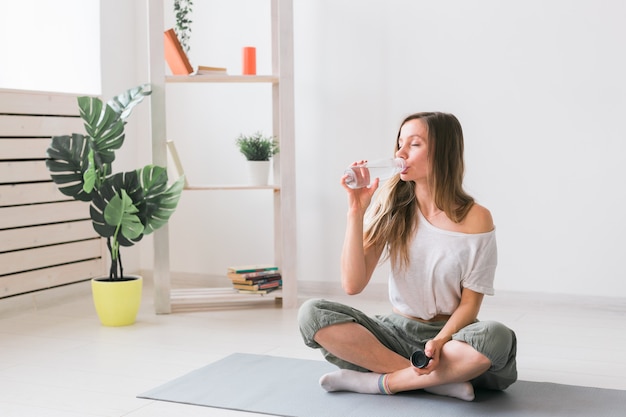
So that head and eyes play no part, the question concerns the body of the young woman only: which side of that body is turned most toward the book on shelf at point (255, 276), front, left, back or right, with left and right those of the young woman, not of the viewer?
right

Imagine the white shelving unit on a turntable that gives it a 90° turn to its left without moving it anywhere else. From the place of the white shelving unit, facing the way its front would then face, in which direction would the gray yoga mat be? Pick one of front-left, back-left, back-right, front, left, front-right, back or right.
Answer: right

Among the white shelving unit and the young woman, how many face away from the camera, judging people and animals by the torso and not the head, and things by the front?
0

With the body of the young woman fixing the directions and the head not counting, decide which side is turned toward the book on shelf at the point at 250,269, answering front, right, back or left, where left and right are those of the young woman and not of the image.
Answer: right

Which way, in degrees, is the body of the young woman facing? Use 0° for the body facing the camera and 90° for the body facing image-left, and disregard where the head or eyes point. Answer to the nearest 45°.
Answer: approximately 45°

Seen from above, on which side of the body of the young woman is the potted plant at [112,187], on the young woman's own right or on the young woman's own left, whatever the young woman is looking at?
on the young woman's own right

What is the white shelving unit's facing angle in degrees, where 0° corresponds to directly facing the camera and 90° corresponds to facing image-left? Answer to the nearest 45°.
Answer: approximately 0°

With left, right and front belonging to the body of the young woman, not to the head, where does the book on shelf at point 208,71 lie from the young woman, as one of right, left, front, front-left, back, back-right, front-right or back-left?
right
